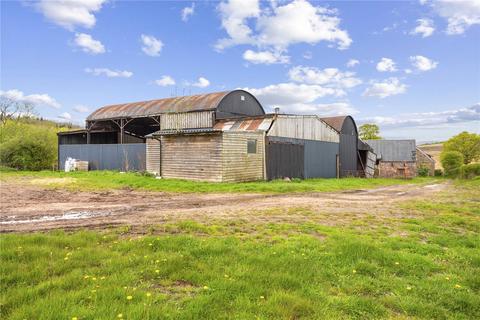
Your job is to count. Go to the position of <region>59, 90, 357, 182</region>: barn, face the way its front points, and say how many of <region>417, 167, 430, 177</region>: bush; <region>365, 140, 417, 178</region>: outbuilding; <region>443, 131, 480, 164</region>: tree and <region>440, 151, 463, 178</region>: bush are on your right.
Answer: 0

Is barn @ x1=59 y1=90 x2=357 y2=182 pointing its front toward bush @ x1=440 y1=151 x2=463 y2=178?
no

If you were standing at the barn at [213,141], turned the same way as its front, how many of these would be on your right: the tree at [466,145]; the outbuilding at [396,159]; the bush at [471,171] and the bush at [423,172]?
0

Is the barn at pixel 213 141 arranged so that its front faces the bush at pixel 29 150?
no

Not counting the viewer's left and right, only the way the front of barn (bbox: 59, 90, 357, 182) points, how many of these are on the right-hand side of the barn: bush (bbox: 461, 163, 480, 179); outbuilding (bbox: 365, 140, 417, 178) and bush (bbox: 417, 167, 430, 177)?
0

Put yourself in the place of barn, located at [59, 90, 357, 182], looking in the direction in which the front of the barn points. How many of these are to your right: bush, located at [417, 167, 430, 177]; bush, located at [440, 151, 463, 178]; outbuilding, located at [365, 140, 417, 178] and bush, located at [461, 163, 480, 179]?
0

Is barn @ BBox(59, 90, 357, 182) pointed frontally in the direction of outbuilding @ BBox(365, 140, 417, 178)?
no

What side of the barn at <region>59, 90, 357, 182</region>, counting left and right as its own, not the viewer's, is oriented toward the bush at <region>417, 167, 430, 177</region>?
left

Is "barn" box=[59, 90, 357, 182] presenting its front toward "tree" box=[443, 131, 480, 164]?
no

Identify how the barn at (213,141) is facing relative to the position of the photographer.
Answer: facing the viewer and to the right of the viewer

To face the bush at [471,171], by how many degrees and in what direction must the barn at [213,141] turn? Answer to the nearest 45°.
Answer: approximately 45° to its left
